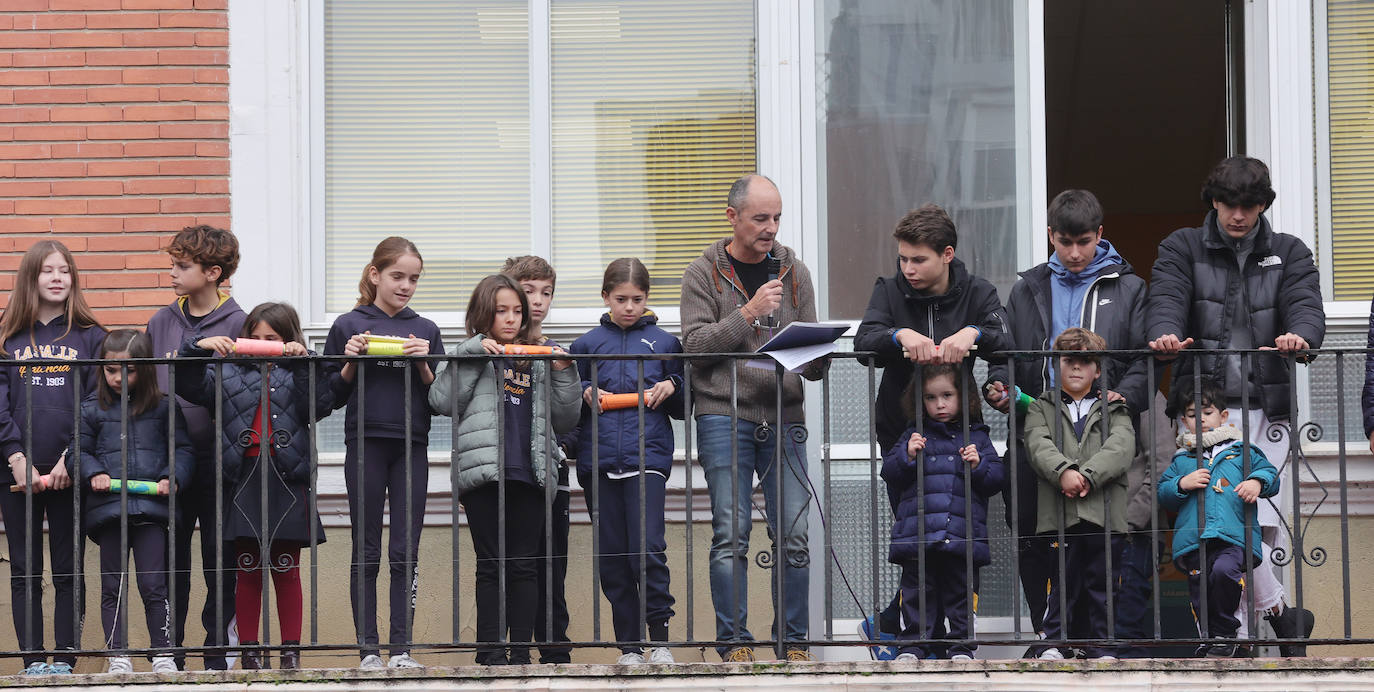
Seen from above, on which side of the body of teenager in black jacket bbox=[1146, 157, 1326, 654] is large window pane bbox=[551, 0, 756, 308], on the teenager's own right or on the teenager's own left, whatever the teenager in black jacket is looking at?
on the teenager's own right

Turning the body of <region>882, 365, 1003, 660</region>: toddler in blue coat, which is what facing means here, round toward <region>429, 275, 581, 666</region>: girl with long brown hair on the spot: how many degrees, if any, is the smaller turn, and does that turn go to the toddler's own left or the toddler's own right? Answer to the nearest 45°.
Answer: approximately 90° to the toddler's own right

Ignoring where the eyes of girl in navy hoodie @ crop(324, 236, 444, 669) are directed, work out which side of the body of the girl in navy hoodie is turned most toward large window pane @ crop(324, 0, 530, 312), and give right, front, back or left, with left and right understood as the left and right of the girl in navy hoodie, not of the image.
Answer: back

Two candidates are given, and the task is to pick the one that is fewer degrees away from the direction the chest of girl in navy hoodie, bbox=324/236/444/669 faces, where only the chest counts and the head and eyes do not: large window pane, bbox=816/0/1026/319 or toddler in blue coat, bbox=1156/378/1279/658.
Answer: the toddler in blue coat

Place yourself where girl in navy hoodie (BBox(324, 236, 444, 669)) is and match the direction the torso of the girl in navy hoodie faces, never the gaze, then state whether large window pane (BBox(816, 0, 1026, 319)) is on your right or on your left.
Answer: on your left

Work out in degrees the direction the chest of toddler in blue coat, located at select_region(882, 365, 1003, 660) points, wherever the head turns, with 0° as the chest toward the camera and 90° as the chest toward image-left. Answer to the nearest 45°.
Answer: approximately 0°

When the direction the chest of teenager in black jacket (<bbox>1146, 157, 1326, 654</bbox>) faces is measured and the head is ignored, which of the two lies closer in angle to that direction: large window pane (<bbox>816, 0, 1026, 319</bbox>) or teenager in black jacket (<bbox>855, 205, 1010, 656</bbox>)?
the teenager in black jacket

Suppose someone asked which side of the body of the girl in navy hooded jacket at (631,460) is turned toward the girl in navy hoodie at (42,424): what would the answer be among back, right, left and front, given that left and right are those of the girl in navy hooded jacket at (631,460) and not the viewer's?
right

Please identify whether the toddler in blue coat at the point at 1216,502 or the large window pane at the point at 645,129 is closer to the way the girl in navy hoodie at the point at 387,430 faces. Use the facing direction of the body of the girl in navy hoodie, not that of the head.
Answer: the toddler in blue coat

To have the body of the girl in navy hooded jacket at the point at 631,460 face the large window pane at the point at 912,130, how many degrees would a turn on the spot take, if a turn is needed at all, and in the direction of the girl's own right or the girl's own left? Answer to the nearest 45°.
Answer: approximately 135° to the girl's own left
